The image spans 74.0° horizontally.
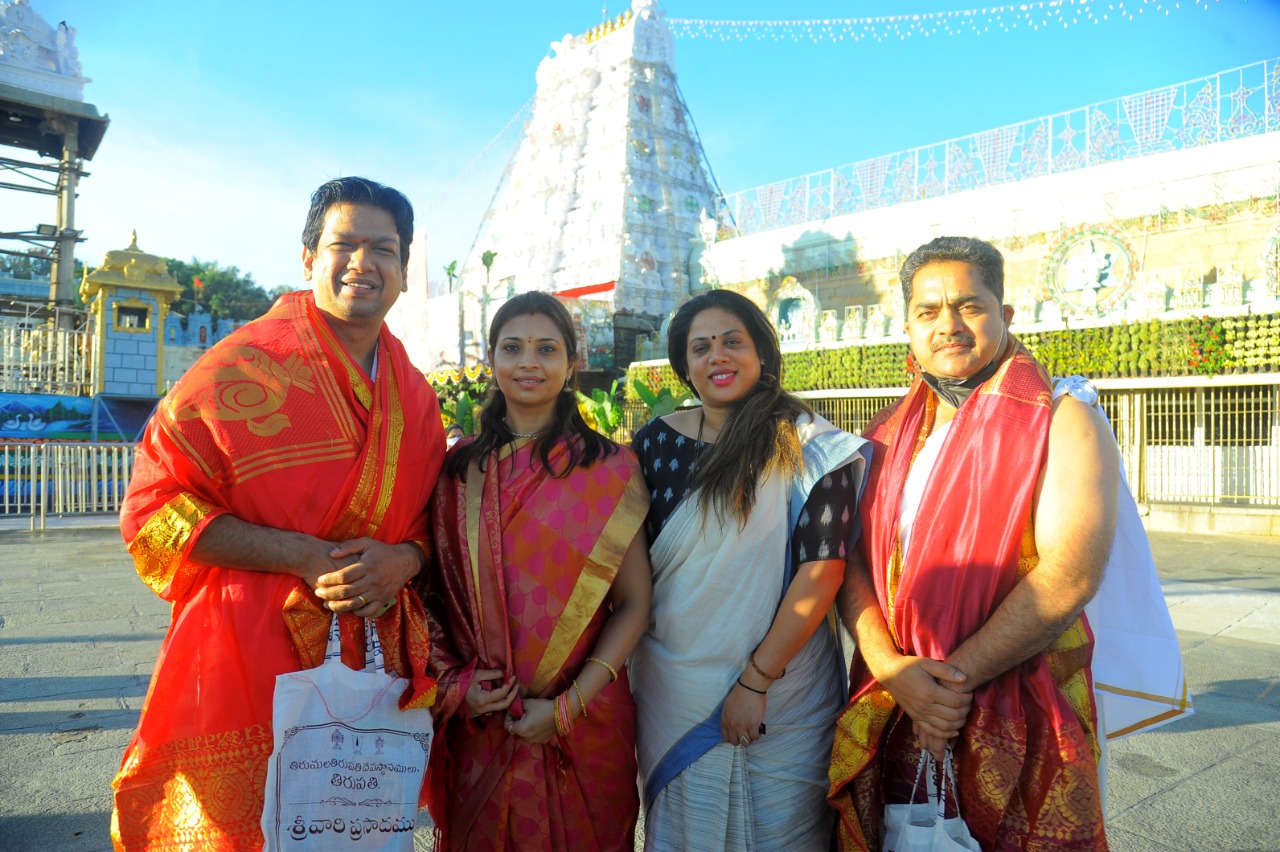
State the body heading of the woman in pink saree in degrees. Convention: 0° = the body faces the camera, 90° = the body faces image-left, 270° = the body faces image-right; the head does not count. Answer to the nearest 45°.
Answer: approximately 0°

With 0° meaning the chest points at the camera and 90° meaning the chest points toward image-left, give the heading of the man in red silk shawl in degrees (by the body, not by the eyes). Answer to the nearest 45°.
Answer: approximately 45°

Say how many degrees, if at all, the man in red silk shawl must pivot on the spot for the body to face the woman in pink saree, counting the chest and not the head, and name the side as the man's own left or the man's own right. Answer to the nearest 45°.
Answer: approximately 45° to the man's own right

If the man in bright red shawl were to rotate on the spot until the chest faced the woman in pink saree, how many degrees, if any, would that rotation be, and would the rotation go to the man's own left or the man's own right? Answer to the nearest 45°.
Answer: approximately 45° to the man's own left

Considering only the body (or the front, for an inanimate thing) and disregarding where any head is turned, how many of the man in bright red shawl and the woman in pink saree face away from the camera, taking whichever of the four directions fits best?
0

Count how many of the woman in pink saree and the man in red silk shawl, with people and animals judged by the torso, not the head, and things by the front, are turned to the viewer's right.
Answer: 0

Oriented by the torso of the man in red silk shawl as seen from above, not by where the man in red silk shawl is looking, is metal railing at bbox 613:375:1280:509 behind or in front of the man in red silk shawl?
behind

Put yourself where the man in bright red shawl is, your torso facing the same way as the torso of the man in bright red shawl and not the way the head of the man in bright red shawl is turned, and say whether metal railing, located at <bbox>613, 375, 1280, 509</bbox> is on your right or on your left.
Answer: on your left

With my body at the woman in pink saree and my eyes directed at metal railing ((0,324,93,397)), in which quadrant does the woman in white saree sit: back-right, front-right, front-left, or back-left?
back-right

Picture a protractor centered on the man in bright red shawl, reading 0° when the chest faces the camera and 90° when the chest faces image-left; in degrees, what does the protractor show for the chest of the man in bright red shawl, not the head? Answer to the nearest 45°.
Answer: approximately 315°
